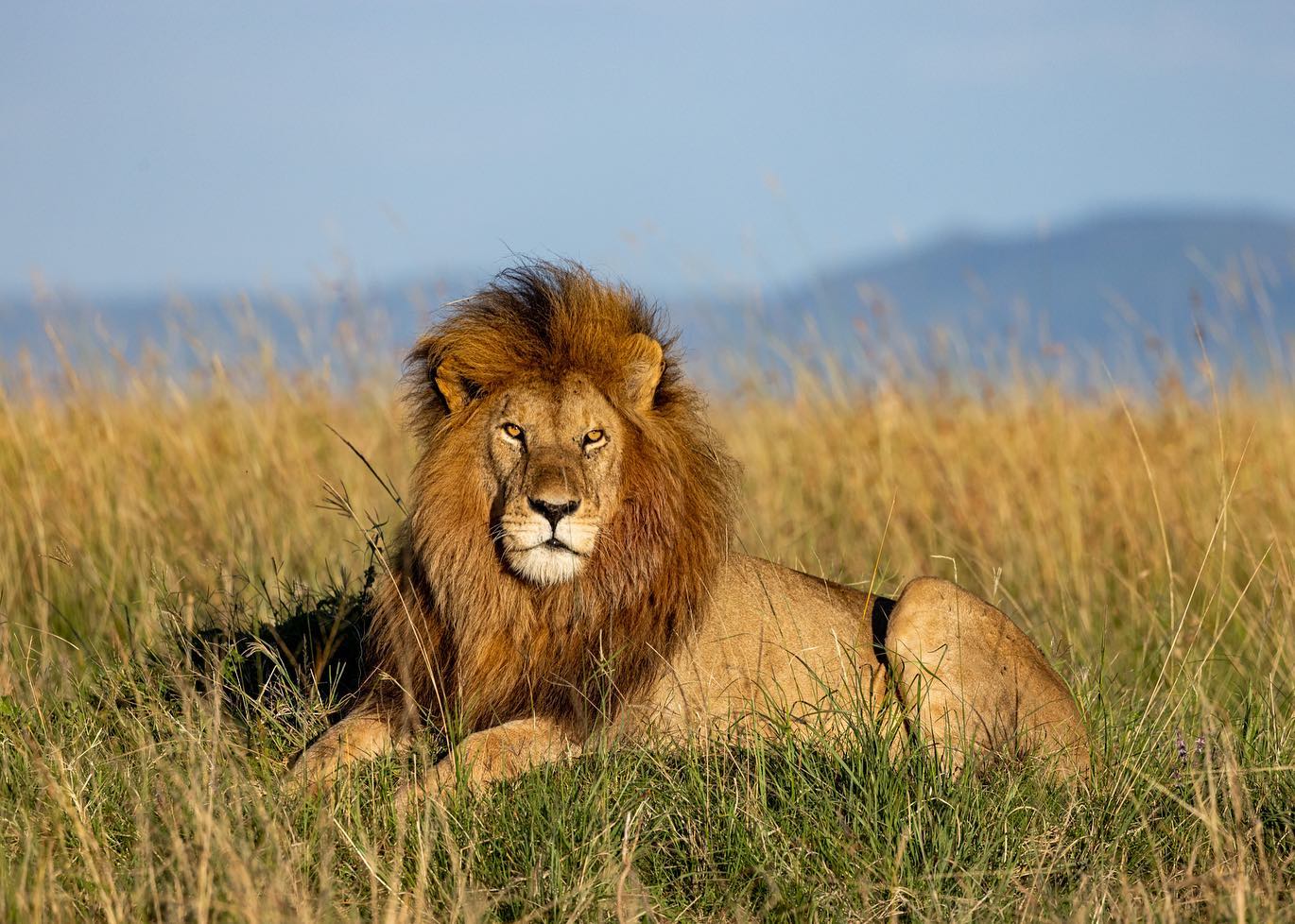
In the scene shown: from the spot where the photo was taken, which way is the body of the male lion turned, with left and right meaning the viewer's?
facing the viewer and to the left of the viewer
